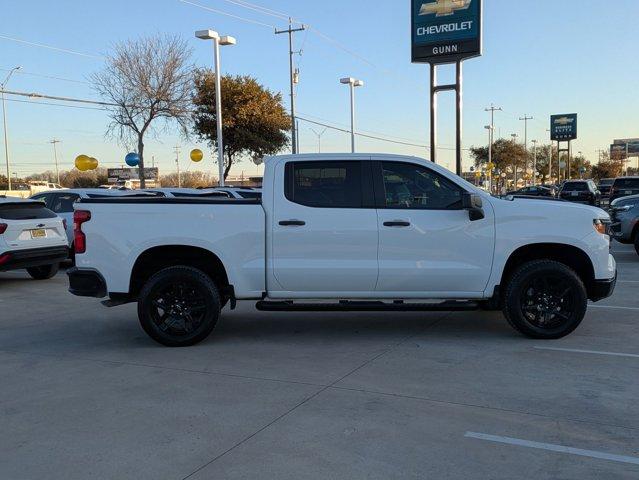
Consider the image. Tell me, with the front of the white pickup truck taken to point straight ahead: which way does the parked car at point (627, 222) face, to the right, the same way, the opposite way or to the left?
the opposite way

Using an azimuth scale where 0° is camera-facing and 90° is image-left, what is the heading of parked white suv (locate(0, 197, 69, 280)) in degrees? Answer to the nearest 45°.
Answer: approximately 135°

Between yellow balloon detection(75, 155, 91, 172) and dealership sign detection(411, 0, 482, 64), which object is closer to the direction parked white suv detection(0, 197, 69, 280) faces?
the yellow balloon

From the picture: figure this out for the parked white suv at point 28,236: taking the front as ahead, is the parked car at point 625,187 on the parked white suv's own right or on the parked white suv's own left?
on the parked white suv's own right

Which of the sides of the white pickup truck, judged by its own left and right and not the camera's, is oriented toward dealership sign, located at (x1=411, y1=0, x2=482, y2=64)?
left

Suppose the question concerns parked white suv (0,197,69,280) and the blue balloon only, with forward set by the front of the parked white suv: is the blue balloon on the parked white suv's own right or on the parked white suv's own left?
on the parked white suv's own right

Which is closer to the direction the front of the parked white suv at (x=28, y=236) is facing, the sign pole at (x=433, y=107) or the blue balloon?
the blue balloon

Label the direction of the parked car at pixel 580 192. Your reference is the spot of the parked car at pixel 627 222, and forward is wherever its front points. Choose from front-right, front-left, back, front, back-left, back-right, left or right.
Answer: back-right

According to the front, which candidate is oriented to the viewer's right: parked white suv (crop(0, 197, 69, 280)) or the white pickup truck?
the white pickup truck

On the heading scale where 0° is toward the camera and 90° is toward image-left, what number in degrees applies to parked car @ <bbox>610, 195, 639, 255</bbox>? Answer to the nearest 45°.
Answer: approximately 45°

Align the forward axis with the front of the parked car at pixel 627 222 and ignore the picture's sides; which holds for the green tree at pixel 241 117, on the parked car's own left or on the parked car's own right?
on the parked car's own right

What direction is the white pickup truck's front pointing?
to the viewer's right

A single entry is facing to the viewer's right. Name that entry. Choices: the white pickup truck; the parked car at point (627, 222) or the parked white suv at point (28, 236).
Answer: the white pickup truck
